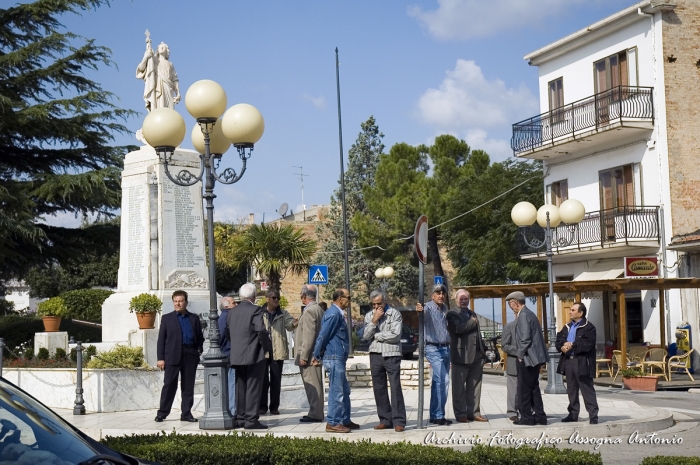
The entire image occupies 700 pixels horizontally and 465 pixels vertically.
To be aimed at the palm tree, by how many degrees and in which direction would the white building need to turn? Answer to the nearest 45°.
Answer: approximately 45° to its right

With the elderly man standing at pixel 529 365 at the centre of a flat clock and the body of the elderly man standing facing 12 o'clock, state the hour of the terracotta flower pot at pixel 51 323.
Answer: The terracotta flower pot is roughly at 1 o'clock from the elderly man standing.

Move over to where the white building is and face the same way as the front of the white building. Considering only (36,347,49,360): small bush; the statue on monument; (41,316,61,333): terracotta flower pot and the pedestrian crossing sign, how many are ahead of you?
4

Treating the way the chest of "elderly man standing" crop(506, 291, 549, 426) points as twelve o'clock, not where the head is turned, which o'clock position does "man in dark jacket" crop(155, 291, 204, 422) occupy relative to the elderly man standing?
The man in dark jacket is roughly at 12 o'clock from the elderly man standing.

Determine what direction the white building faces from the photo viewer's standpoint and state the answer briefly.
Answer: facing the viewer and to the left of the viewer

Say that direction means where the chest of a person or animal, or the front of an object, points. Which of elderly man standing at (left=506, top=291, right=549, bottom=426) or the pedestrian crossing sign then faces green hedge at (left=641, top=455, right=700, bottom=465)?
the pedestrian crossing sign

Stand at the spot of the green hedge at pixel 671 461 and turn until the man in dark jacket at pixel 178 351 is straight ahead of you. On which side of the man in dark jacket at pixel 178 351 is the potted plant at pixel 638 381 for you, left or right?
right

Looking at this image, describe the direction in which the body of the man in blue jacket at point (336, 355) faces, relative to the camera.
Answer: to the viewer's right

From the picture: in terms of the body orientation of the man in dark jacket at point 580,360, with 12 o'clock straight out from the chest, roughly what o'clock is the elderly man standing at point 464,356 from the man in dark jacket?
The elderly man standing is roughly at 2 o'clock from the man in dark jacket.

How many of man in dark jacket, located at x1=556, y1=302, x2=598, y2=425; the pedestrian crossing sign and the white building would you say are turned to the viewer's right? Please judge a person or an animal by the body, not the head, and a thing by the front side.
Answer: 0

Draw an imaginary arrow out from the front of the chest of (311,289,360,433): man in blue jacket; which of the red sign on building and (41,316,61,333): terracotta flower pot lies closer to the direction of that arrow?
the red sign on building

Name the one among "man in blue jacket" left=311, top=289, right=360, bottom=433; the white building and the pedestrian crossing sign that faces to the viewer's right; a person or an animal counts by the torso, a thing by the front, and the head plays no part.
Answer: the man in blue jacket

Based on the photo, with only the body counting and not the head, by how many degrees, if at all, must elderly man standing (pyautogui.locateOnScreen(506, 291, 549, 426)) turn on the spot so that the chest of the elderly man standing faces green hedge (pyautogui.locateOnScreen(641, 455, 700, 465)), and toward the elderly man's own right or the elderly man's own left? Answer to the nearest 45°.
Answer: approximately 90° to the elderly man's own left

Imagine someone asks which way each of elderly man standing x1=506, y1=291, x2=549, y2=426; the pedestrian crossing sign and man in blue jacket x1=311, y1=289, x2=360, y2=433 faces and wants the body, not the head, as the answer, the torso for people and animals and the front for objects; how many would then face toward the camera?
1

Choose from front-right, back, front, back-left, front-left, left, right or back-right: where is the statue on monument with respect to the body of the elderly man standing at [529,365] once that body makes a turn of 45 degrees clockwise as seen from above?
front

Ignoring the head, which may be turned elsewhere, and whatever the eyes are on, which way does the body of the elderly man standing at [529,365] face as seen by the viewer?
to the viewer's left

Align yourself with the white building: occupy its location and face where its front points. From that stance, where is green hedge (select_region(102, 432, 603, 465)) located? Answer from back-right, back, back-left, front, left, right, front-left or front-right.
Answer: front-left

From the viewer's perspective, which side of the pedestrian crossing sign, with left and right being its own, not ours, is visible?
front
